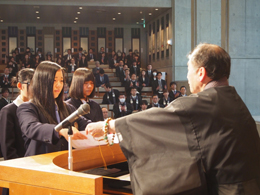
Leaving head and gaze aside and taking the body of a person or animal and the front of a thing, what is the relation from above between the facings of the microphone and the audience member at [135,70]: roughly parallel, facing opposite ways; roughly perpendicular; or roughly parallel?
roughly perpendicular

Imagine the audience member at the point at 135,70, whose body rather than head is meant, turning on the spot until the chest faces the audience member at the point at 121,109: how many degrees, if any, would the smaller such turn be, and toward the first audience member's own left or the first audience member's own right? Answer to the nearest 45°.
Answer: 0° — they already face them

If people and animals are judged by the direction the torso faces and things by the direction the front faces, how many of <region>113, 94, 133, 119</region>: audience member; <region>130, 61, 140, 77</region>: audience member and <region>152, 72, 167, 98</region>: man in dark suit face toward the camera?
3

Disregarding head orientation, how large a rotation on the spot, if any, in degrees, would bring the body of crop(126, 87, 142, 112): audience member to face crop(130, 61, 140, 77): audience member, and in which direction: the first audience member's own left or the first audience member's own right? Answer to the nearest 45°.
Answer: approximately 180°

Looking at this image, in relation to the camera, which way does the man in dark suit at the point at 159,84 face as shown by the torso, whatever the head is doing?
toward the camera

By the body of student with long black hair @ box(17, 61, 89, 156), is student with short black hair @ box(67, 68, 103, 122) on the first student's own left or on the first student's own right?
on the first student's own left

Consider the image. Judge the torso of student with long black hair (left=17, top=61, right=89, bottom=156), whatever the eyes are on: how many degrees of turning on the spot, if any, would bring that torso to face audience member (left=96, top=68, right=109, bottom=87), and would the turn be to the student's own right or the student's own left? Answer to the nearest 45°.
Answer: approximately 135° to the student's own left

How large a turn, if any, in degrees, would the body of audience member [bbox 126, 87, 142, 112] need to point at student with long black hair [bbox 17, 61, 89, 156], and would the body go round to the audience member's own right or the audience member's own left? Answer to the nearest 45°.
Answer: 0° — they already face them

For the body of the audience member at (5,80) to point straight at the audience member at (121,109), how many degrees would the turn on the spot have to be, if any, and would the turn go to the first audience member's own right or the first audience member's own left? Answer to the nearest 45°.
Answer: approximately 45° to the first audience member's own left

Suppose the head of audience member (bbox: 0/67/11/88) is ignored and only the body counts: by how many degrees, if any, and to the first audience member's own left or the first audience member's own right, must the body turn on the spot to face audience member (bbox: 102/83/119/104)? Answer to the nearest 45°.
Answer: approximately 45° to the first audience member's own left

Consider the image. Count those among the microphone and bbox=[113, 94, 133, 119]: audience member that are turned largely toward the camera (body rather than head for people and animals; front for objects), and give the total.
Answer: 1
